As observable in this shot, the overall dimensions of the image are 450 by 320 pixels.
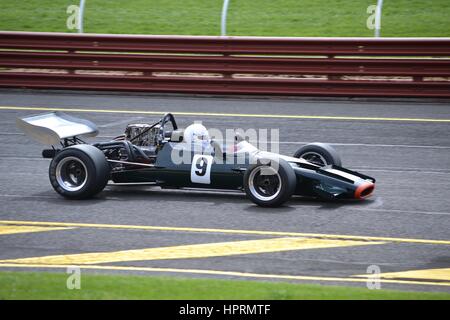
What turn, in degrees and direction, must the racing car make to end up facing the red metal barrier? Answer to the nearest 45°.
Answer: approximately 135° to its left
